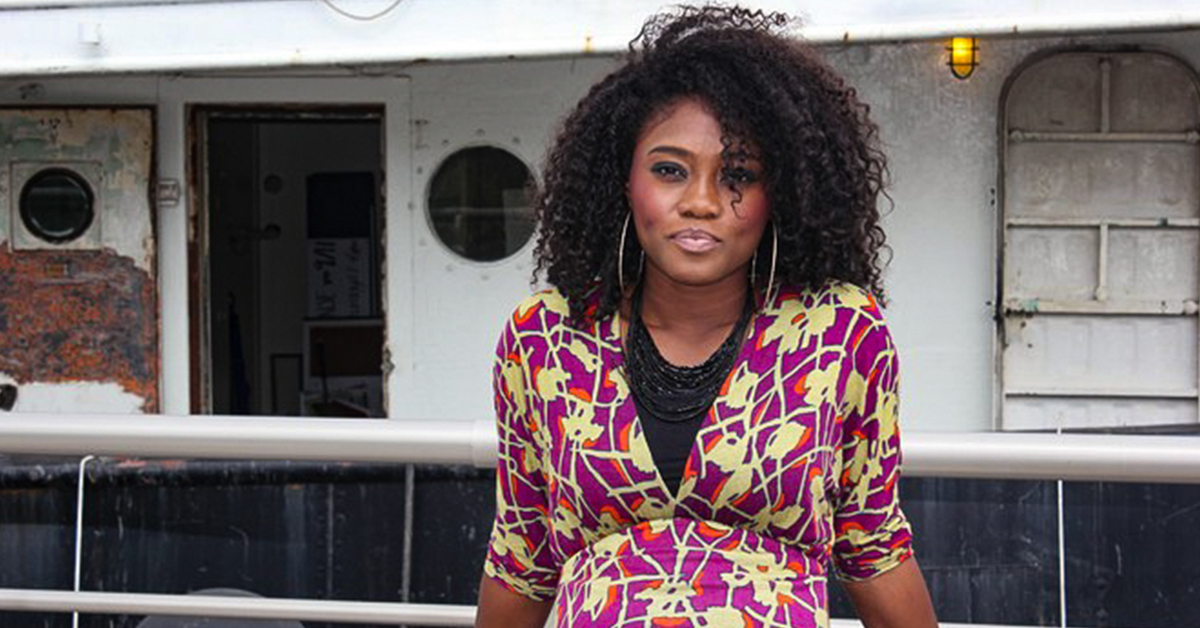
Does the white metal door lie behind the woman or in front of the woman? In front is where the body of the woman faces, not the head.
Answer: behind

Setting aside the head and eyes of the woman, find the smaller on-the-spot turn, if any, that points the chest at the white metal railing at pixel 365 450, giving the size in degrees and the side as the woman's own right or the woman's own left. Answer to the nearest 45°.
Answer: approximately 135° to the woman's own right

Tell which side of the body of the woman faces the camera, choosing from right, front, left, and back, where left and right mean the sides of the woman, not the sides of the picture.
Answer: front

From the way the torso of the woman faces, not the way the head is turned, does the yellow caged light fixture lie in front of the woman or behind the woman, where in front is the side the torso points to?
behind

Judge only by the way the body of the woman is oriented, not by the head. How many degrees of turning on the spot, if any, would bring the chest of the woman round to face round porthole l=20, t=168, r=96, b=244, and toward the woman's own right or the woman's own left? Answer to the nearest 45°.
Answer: approximately 135° to the woman's own right

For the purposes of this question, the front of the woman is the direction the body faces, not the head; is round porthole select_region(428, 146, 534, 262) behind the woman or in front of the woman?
behind

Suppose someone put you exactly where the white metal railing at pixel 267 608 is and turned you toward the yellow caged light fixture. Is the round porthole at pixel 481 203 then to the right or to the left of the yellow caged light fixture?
left
